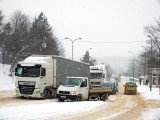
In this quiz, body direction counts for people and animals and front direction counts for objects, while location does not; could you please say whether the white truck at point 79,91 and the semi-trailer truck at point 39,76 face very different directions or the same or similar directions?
same or similar directions

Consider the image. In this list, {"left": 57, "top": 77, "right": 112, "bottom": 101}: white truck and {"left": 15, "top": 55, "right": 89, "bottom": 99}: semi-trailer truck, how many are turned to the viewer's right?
0

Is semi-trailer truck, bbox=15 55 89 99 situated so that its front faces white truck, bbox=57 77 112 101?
no

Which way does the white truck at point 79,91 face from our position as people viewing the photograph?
facing the viewer and to the left of the viewer

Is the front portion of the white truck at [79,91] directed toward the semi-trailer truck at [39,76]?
no

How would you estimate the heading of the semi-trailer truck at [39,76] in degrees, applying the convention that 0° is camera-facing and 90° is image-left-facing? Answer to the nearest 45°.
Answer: approximately 45°
